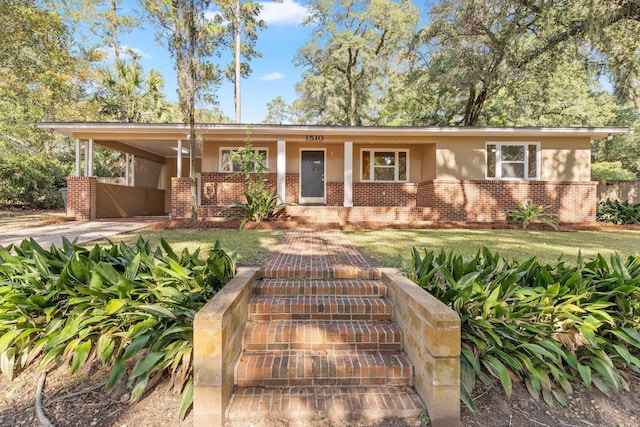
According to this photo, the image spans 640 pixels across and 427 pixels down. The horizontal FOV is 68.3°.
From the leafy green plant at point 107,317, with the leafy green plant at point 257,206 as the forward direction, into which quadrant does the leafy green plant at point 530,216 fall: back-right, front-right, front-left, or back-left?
front-right

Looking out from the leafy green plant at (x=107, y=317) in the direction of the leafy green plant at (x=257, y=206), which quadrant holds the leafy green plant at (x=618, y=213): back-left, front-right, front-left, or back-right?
front-right

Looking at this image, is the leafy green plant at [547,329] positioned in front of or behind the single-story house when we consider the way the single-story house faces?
in front

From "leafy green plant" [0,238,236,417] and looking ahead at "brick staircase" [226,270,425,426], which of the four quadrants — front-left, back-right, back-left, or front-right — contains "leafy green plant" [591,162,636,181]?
front-left

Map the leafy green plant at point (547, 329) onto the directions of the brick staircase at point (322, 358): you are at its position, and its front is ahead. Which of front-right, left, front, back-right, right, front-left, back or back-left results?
left

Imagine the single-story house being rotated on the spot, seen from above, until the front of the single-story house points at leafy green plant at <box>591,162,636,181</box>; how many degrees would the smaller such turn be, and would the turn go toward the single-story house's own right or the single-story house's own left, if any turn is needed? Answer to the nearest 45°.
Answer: approximately 135° to the single-story house's own left

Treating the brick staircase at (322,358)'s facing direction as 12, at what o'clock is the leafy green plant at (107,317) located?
The leafy green plant is roughly at 3 o'clock from the brick staircase.

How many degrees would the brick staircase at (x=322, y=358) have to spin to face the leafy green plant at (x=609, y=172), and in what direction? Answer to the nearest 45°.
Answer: approximately 135° to its left

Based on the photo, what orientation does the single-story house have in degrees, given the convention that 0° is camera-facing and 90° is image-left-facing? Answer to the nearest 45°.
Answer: approximately 0°

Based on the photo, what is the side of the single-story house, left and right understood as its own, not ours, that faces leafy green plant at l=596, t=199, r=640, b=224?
left

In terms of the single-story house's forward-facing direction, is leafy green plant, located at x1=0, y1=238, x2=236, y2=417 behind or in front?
in front

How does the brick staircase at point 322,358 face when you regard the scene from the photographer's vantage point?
facing the viewer
